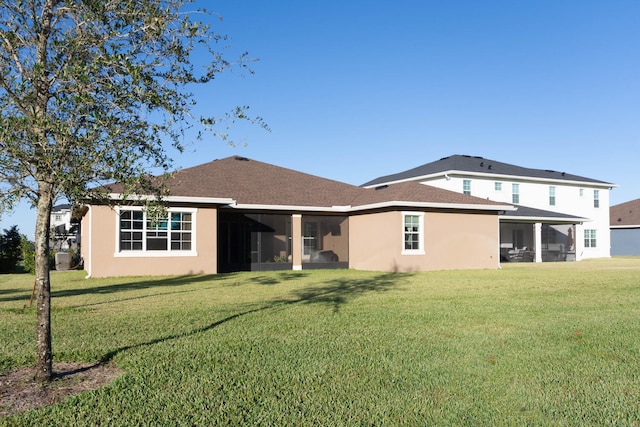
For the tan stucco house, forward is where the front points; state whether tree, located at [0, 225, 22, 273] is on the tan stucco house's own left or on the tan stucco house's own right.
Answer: on the tan stucco house's own left

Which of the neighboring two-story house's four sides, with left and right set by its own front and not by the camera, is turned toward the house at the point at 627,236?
right

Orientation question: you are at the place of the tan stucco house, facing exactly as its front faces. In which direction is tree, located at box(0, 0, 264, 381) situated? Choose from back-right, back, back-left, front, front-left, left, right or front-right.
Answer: back

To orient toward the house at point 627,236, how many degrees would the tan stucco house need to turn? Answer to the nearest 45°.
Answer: approximately 45° to its right

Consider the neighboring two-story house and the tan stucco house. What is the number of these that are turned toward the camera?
0

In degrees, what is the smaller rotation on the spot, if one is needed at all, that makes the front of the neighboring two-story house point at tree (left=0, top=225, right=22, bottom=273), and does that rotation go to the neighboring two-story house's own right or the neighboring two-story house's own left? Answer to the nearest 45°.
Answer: approximately 90° to the neighboring two-story house's own left

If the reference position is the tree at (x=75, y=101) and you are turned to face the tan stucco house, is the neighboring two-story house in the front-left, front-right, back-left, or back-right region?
front-right

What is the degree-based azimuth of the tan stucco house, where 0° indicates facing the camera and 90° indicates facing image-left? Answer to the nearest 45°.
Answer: approximately 180°

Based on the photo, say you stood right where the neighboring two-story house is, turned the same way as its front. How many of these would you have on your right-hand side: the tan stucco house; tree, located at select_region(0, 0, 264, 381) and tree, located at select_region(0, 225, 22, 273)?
0

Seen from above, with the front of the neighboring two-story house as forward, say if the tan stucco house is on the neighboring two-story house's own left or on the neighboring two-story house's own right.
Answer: on the neighboring two-story house's own left

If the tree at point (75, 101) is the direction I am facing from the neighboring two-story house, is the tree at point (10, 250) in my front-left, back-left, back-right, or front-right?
front-right

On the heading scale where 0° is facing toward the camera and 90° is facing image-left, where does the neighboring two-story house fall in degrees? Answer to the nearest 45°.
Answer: approximately 135°

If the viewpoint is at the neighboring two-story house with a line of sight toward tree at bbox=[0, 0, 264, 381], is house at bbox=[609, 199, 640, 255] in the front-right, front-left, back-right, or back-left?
back-left

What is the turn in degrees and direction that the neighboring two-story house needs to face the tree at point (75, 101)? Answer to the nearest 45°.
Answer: approximately 135° to its left

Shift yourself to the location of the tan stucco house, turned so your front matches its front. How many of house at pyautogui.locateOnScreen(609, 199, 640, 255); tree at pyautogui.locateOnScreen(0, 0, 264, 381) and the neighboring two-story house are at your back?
1

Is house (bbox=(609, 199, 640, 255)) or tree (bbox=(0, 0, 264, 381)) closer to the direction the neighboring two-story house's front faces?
the house
